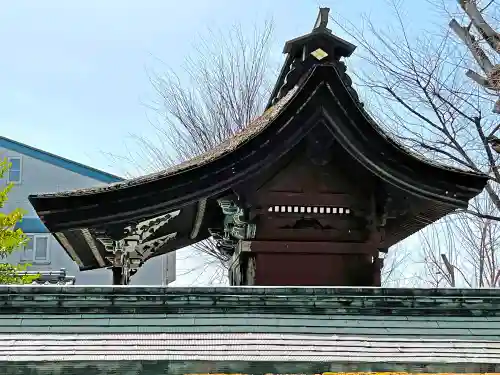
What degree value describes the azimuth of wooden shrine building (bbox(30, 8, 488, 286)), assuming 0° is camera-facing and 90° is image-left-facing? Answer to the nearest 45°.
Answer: approximately 90°

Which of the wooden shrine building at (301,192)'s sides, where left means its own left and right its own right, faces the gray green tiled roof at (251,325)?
left

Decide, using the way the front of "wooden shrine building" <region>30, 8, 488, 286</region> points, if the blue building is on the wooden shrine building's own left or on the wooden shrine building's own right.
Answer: on the wooden shrine building's own right

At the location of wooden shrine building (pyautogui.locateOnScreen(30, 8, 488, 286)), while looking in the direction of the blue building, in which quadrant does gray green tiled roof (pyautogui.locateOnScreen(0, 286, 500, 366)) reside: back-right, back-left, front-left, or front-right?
back-left

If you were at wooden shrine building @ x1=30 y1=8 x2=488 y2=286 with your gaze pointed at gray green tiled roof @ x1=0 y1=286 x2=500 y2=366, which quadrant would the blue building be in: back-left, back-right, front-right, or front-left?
back-right
